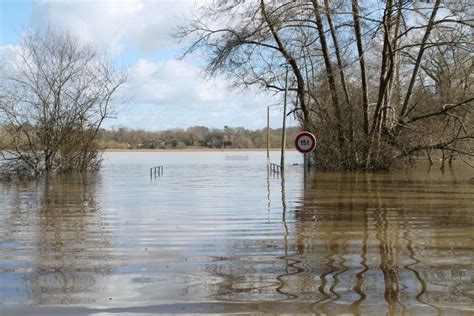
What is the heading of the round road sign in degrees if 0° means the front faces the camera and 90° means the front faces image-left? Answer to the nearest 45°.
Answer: approximately 0°
